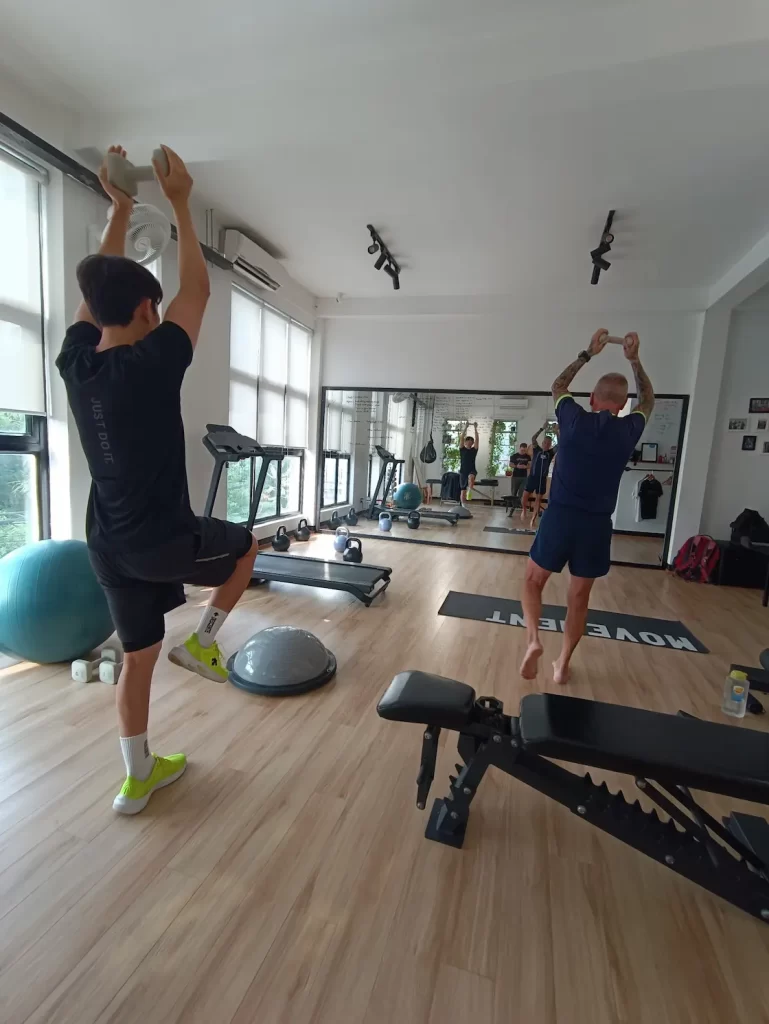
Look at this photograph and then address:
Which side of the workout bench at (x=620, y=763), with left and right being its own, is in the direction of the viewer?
left

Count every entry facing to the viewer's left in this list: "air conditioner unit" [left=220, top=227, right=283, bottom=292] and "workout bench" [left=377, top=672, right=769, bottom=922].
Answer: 1

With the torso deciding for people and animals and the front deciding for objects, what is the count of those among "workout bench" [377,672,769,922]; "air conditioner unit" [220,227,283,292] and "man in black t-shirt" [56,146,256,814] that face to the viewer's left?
1

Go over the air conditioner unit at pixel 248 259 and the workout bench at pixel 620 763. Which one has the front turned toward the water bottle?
the air conditioner unit

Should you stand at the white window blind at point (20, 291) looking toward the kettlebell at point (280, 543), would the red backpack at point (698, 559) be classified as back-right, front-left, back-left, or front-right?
front-right

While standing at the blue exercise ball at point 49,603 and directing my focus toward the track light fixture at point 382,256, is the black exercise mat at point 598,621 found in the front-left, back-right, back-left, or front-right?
front-right

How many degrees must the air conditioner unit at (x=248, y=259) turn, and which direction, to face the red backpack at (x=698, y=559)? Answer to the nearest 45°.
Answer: approximately 45° to its left

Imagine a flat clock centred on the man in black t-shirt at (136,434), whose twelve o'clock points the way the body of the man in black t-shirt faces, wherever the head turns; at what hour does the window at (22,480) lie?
The window is roughly at 10 o'clock from the man in black t-shirt.

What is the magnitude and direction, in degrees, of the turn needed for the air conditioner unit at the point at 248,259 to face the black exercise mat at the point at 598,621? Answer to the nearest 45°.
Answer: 0° — it already faces it

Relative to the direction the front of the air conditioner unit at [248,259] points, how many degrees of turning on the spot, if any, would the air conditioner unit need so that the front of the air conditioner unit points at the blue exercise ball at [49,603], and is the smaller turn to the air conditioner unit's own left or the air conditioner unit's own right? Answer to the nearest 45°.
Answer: approximately 45° to the air conditioner unit's own right

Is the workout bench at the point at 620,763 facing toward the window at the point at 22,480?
yes

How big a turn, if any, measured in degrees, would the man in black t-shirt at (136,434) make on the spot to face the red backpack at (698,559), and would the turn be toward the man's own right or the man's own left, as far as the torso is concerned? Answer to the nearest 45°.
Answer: approximately 45° to the man's own right

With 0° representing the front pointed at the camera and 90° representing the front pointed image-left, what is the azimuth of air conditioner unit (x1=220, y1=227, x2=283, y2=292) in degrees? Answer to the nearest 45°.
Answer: approximately 315°

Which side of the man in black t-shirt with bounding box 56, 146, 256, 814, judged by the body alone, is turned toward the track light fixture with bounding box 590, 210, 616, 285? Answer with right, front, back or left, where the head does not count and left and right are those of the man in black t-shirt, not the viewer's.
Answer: front

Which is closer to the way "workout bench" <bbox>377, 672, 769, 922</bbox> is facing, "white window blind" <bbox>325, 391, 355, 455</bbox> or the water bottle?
the white window blind

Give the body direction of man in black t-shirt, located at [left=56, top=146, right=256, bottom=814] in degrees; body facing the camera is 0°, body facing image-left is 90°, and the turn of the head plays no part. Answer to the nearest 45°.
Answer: approximately 225°

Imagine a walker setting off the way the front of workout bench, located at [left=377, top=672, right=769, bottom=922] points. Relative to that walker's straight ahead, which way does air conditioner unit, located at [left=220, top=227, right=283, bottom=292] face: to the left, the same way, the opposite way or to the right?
the opposite way

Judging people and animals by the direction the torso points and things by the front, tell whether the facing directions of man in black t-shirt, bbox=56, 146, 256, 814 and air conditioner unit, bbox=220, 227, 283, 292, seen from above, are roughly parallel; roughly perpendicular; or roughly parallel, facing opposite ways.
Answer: roughly perpendicular

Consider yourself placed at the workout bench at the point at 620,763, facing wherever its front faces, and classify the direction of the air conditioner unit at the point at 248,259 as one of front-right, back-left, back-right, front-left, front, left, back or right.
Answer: front-right
